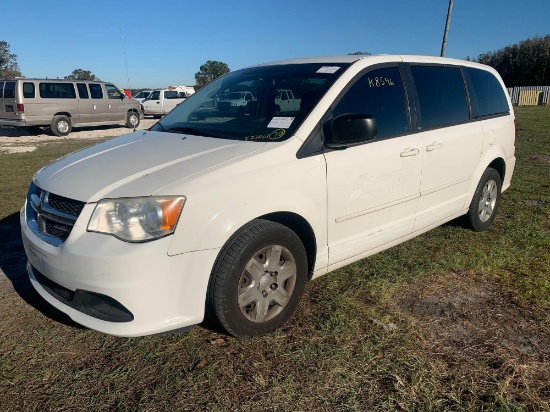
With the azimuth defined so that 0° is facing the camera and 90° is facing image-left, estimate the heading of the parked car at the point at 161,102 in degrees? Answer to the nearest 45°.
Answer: approximately 90°

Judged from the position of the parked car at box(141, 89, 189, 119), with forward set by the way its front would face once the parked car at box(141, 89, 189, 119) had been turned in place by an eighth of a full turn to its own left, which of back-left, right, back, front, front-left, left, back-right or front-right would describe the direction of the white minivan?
front-left

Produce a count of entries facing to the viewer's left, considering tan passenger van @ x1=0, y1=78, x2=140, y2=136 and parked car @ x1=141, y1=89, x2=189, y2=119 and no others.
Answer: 1

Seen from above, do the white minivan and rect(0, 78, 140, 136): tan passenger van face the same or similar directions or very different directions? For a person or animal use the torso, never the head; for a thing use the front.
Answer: very different directions

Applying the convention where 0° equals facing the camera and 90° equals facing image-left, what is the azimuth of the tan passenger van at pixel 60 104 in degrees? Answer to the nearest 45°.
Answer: approximately 225°

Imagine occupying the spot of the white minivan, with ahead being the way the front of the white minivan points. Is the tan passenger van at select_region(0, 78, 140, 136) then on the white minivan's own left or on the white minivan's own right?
on the white minivan's own right

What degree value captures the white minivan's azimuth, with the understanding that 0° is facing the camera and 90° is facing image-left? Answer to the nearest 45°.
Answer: approximately 45°

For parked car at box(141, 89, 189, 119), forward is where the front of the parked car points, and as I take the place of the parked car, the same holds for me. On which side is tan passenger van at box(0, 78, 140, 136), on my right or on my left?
on my left
